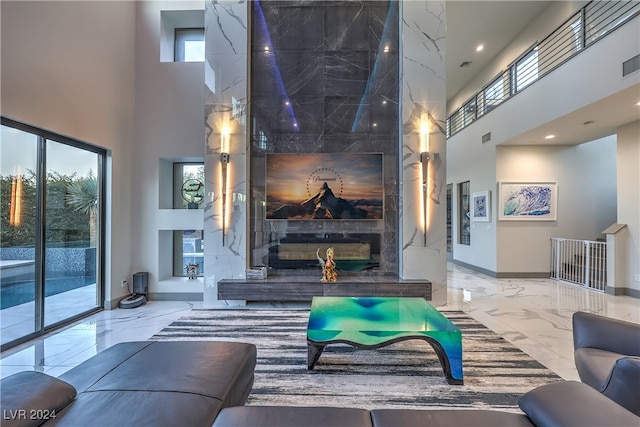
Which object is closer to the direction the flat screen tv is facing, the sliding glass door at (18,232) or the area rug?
the area rug

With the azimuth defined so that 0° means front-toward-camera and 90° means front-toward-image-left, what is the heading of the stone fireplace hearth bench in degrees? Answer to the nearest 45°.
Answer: approximately 0°

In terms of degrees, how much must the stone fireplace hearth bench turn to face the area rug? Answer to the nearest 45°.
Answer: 0° — it already faces it

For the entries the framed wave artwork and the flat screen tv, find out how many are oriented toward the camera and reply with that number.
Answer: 2

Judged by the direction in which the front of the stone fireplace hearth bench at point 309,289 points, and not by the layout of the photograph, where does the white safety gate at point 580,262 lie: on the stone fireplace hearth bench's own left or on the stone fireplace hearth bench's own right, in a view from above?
on the stone fireplace hearth bench's own left
